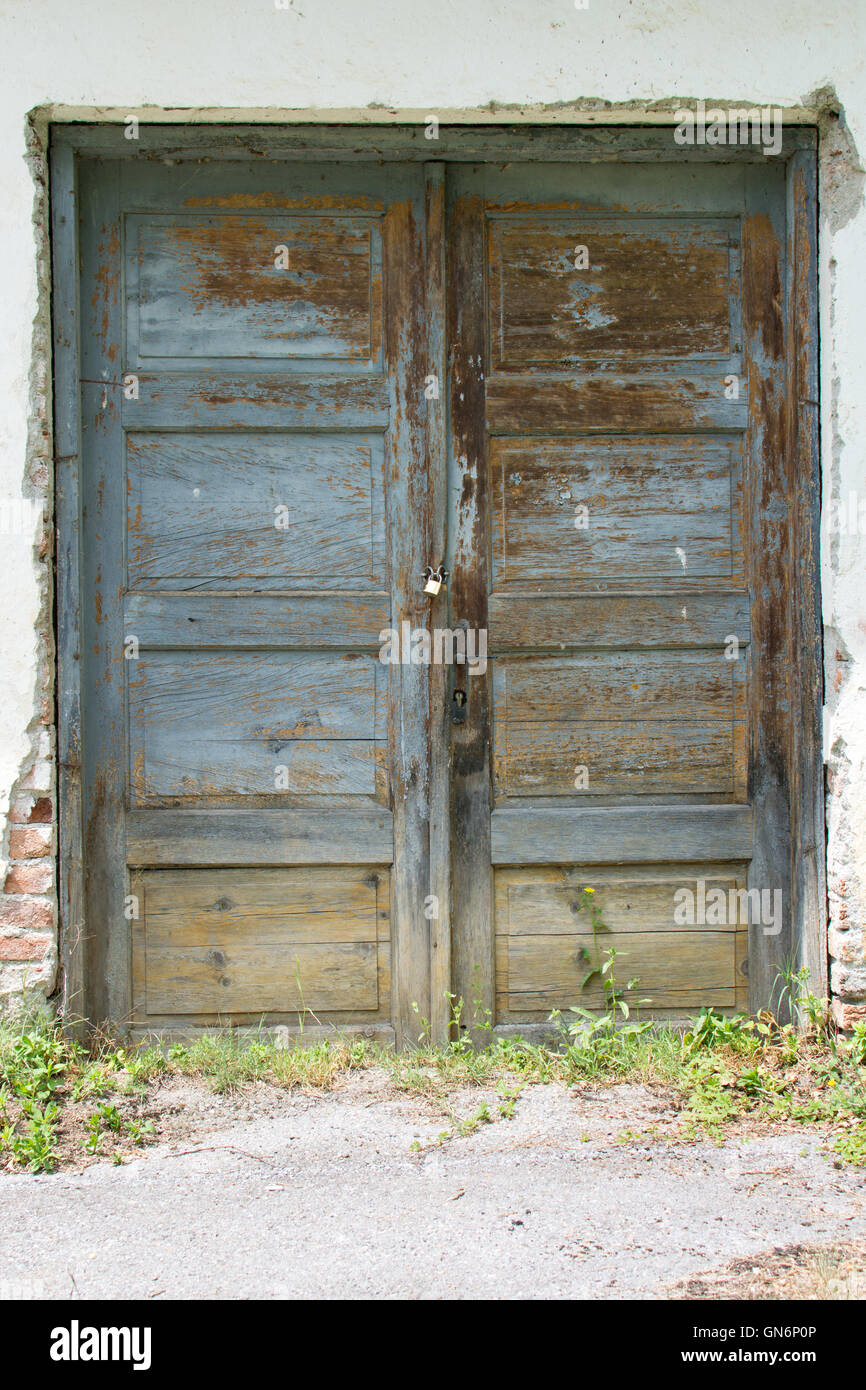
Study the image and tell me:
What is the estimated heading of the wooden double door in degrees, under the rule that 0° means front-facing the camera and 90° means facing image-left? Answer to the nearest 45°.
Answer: approximately 0°

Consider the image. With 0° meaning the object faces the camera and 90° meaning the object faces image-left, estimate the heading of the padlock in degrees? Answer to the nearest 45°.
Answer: approximately 0°
